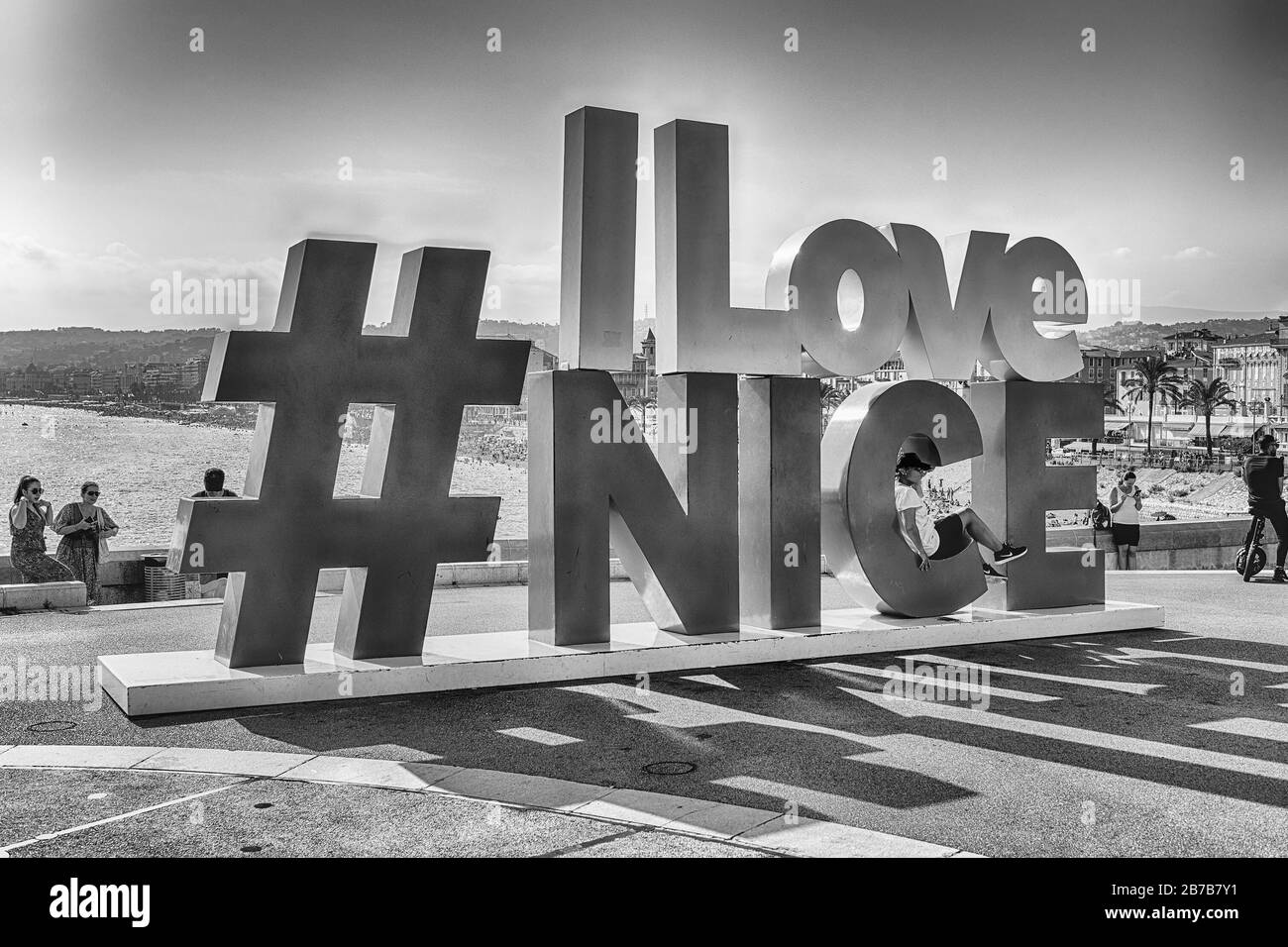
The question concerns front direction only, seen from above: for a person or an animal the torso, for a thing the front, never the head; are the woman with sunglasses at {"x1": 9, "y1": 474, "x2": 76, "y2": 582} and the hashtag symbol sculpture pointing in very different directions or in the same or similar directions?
same or similar directions

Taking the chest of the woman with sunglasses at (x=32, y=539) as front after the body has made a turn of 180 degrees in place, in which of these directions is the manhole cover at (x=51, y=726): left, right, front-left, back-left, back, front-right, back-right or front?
back-left

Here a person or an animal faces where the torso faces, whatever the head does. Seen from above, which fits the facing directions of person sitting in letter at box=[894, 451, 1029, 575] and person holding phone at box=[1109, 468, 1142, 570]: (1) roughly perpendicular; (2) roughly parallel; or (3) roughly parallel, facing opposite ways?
roughly perpendicular

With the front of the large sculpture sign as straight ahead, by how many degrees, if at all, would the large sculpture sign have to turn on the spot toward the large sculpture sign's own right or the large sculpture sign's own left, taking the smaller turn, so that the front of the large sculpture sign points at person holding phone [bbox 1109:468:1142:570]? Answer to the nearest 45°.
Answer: approximately 90° to the large sculpture sign's own left

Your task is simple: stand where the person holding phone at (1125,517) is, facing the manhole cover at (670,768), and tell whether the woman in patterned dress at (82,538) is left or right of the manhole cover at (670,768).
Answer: right

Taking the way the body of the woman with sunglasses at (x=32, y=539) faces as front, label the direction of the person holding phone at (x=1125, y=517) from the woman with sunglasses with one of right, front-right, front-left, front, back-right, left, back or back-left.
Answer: front-left

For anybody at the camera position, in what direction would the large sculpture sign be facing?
facing the viewer and to the right of the viewer

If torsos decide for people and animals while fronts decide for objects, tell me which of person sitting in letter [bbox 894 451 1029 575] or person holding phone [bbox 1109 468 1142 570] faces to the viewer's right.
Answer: the person sitting in letter

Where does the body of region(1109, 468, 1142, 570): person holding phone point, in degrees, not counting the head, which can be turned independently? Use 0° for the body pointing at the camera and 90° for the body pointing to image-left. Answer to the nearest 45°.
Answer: approximately 0°

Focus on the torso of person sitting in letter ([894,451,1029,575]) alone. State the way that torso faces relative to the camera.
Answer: to the viewer's right

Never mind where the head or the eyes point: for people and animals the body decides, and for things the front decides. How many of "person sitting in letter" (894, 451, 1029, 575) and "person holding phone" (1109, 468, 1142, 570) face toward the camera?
1
